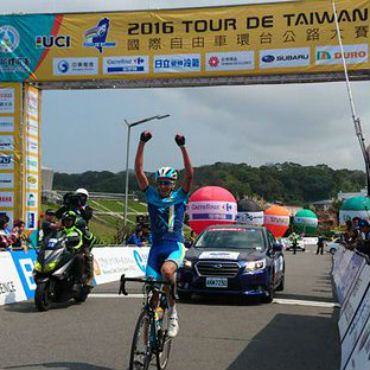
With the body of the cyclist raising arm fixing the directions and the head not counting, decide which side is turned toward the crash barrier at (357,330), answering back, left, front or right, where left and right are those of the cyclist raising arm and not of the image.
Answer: left

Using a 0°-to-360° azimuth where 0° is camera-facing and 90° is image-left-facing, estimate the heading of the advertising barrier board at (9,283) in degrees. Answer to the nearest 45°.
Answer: approximately 315°

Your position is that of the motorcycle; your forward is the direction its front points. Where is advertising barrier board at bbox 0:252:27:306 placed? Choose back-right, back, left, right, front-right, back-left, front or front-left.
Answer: right

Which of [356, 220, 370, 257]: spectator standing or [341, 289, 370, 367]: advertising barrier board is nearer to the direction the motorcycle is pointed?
the advertising barrier board

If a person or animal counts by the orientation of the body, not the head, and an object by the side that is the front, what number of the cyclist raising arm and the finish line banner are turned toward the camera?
2

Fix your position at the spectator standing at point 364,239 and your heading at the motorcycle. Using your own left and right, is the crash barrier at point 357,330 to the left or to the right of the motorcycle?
left

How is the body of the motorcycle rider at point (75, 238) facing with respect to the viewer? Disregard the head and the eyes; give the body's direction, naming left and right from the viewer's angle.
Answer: facing the viewer and to the left of the viewer

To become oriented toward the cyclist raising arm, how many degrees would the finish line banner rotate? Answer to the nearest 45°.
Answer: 0° — it already faces them

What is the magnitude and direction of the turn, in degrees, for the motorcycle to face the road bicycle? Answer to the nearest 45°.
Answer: approximately 45° to its left

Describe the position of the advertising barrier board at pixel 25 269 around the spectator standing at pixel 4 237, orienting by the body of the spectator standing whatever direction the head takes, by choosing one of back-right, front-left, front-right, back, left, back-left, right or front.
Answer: front-right

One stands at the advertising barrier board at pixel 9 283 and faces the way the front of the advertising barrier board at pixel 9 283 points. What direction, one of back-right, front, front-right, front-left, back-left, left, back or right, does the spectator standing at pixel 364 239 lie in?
front-left
